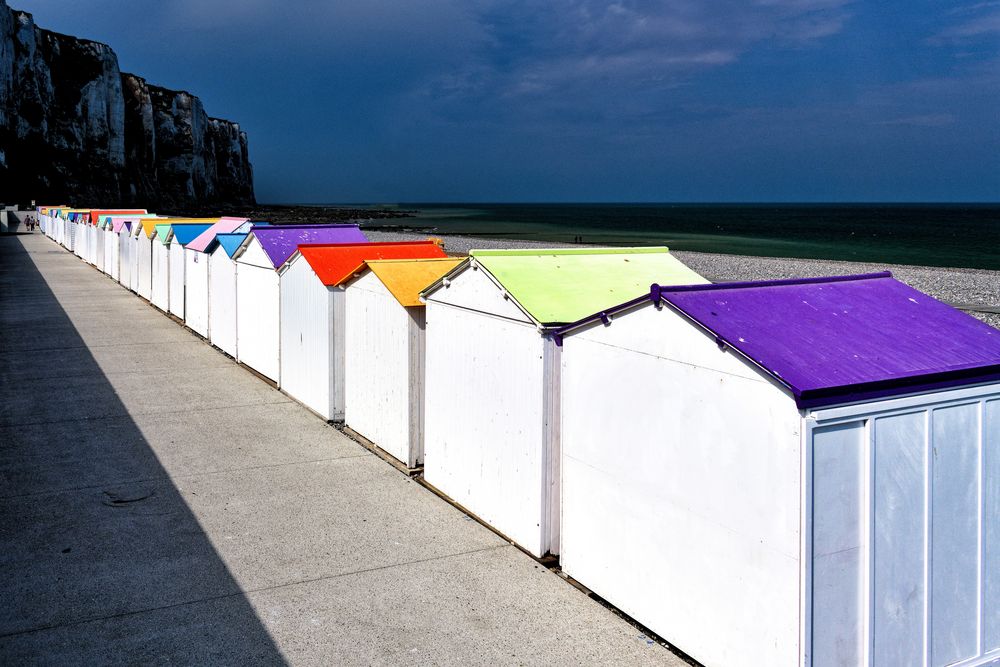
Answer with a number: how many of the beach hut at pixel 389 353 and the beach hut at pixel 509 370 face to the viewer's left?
0

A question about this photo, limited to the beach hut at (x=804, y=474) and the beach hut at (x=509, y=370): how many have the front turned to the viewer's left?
0
